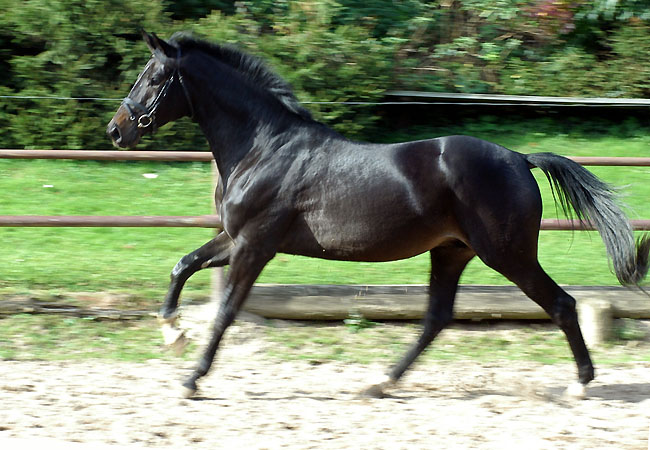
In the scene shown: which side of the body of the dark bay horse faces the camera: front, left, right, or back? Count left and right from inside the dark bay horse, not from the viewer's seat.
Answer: left
